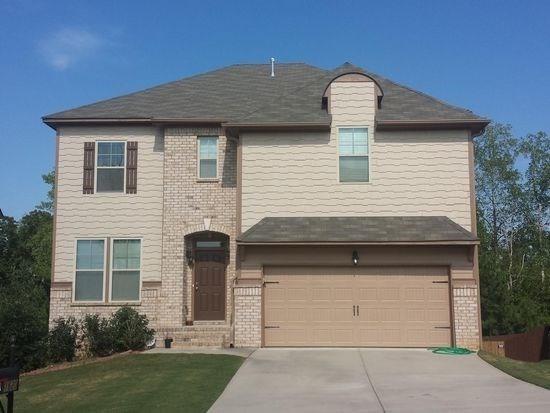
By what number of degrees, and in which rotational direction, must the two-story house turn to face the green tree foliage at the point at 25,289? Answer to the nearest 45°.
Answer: approximately 135° to its right

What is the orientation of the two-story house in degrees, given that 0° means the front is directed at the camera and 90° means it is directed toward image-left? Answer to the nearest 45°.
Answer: approximately 0°

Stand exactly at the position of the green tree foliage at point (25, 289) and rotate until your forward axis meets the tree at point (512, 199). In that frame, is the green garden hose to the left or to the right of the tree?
right

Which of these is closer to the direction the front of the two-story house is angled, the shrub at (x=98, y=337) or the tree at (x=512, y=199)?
the shrub

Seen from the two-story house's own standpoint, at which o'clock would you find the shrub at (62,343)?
The shrub is roughly at 3 o'clock from the two-story house.

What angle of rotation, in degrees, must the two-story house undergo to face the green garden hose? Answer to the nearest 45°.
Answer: approximately 90° to its left

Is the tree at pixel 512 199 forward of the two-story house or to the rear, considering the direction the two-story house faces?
to the rear

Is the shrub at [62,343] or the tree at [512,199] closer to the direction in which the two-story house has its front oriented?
the shrub
